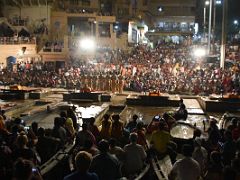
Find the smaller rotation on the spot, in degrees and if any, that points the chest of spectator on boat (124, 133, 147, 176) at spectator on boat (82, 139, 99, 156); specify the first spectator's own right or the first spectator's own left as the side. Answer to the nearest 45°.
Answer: approximately 90° to the first spectator's own left

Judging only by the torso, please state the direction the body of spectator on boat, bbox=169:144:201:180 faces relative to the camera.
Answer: away from the camera

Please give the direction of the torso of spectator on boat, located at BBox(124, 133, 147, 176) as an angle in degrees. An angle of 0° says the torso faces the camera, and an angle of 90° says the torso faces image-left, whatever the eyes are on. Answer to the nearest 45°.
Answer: approximately 180°

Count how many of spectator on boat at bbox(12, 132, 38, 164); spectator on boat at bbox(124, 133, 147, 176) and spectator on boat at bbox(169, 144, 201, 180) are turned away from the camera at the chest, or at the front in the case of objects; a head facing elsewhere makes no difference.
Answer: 3

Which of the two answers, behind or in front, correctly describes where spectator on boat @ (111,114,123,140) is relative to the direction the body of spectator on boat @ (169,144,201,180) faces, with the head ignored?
in front

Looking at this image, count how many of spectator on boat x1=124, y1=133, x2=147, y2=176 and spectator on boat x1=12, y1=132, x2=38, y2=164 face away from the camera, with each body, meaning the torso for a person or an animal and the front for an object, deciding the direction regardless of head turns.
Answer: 2

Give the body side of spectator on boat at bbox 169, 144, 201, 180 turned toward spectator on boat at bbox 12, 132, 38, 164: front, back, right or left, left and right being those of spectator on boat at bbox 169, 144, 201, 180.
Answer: left

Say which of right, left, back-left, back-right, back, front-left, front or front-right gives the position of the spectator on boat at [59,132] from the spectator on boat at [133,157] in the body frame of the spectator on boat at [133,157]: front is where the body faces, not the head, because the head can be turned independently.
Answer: front-left

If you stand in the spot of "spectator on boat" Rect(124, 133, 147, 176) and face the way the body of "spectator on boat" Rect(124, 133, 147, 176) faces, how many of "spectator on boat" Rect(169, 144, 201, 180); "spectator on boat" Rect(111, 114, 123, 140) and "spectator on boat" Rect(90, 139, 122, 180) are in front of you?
1

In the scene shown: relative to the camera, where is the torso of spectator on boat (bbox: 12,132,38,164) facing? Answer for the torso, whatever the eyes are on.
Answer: away from the camera

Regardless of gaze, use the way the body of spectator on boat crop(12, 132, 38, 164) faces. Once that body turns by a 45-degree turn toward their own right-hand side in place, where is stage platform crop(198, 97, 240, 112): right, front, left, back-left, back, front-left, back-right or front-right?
front

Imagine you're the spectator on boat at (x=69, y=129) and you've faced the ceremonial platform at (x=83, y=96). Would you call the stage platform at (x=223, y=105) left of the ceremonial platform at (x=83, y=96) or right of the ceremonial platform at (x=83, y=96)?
right

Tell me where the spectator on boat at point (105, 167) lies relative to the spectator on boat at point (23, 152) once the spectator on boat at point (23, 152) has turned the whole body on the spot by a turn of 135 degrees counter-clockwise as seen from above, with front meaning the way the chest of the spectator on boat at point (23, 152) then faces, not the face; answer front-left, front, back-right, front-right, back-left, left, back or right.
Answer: left

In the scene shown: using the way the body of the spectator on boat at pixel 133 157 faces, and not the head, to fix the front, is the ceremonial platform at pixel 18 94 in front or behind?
in front

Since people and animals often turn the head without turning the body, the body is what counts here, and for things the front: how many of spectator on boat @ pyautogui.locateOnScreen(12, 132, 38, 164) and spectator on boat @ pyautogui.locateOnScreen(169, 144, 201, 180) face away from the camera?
2
